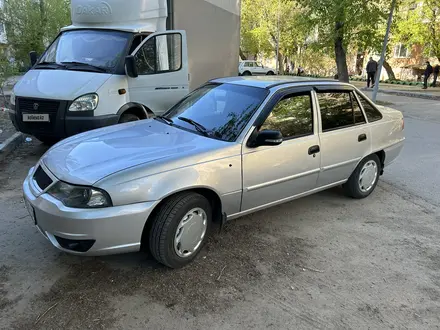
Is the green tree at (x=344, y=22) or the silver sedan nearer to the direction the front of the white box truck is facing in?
the silver sedan

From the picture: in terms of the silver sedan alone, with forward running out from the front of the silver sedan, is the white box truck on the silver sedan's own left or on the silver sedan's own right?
on the silver sedan's own right

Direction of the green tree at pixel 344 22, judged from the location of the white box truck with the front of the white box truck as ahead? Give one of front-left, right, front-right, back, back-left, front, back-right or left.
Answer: back

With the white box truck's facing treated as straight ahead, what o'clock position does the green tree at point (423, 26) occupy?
The green tree is roughly at 6 o'clock from the white box truck.

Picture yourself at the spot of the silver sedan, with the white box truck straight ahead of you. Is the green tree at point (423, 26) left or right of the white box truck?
right

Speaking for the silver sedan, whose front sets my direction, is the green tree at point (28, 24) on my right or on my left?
on my right

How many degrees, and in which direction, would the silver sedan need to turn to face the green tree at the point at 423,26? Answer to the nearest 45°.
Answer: approximately 180°

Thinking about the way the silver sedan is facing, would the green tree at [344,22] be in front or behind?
behind

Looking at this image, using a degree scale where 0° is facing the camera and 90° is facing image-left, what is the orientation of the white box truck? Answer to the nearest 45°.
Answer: approximately 45°

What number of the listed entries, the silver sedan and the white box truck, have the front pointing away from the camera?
0

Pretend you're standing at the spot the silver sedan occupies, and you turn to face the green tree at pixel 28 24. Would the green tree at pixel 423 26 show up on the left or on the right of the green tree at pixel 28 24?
right

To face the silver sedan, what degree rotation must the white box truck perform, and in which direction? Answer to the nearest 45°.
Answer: approximately 45° to its left

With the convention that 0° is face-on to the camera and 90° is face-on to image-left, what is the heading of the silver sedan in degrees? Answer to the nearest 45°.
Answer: approximately 45°
